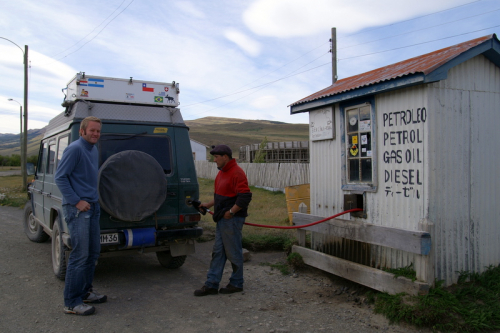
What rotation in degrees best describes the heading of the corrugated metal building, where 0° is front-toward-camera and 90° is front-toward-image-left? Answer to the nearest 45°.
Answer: approximately 45°

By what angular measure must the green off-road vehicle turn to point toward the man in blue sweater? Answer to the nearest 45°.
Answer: approximately 180°

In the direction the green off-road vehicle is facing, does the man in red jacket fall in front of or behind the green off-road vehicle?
behind

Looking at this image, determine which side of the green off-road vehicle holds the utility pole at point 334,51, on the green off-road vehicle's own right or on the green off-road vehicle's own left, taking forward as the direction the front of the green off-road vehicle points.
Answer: on the green off-road vehicle's own right

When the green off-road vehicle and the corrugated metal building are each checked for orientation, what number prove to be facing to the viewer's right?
0

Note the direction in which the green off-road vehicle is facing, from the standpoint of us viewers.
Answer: facing away from the viewer and to the left of the viewer

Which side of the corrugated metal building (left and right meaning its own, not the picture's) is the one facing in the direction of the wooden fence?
right

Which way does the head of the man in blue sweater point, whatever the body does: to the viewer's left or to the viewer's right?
to the viewer's right
